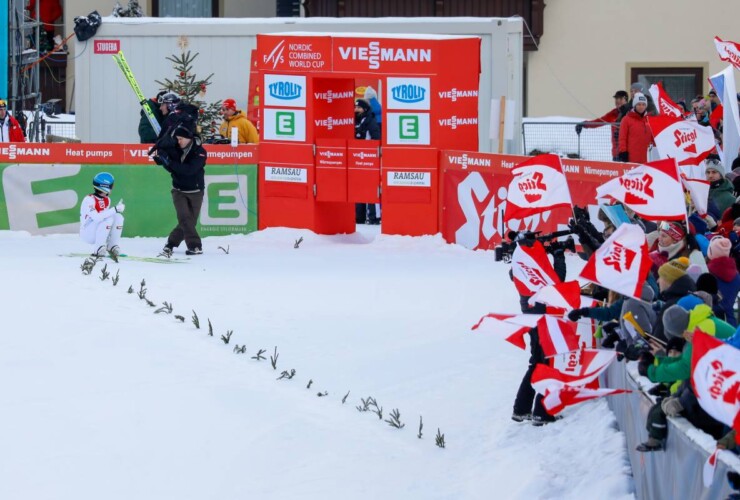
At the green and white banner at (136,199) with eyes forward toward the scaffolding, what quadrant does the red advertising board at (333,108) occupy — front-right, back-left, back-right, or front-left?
back-right

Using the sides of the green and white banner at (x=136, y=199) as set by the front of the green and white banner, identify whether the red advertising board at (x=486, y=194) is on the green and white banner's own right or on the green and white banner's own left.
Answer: on the green and white banner's own left

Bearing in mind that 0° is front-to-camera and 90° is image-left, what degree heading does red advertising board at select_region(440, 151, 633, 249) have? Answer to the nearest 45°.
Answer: approximately 0°

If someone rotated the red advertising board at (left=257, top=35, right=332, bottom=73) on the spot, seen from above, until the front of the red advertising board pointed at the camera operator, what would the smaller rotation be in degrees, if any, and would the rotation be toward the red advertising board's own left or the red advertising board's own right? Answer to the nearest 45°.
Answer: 0° — it already faces them

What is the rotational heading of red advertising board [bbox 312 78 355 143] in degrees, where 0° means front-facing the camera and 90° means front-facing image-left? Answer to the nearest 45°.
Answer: approximately 0°
